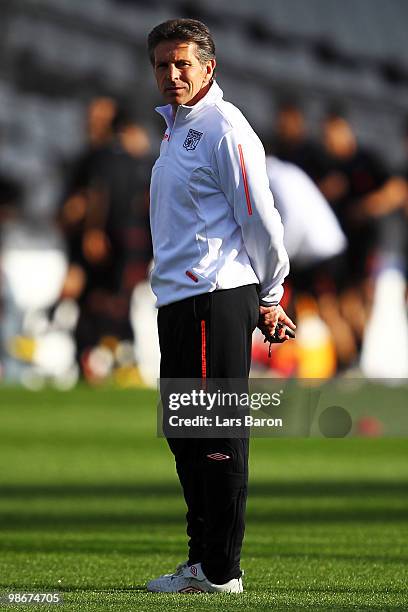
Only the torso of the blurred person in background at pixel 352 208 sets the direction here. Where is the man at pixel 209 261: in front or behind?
in front

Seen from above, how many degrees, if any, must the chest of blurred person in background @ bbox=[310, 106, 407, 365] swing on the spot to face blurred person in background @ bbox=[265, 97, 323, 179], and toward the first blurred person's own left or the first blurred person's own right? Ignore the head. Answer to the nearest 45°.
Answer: approximately 90° to the first blurred person's own right

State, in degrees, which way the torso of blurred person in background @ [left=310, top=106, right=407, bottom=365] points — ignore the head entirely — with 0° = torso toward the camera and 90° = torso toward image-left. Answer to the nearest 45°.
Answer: approximately 45°

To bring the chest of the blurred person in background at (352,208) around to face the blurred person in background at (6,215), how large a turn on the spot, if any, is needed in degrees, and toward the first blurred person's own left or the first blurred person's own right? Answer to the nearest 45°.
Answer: approximately 90° to the first blurred person's own right
